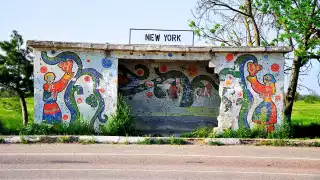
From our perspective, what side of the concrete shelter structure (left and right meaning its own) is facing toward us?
front

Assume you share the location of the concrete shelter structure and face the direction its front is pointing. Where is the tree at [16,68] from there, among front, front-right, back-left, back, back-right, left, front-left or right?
back-right

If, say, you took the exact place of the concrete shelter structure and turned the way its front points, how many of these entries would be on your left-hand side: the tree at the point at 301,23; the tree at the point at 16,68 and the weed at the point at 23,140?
1

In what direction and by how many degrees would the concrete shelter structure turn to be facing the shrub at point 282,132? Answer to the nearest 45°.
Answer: approximately 90° to its left

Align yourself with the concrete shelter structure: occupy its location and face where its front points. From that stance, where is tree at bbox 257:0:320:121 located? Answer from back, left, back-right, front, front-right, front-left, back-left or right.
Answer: left
